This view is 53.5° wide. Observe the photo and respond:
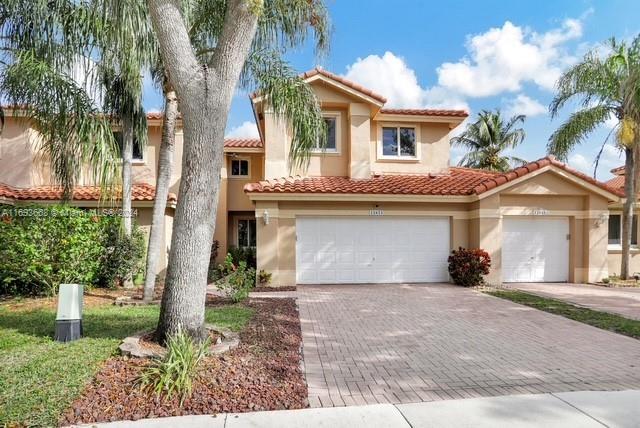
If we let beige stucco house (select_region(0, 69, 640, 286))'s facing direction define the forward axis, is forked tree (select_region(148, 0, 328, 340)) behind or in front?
in front

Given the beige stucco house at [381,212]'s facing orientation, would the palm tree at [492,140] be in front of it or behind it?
behind

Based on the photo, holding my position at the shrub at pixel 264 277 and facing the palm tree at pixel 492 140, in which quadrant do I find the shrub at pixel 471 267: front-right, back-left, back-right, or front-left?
front-right

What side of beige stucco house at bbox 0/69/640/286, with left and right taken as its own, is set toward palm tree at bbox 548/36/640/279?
left

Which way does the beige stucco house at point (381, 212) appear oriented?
toward the camera
